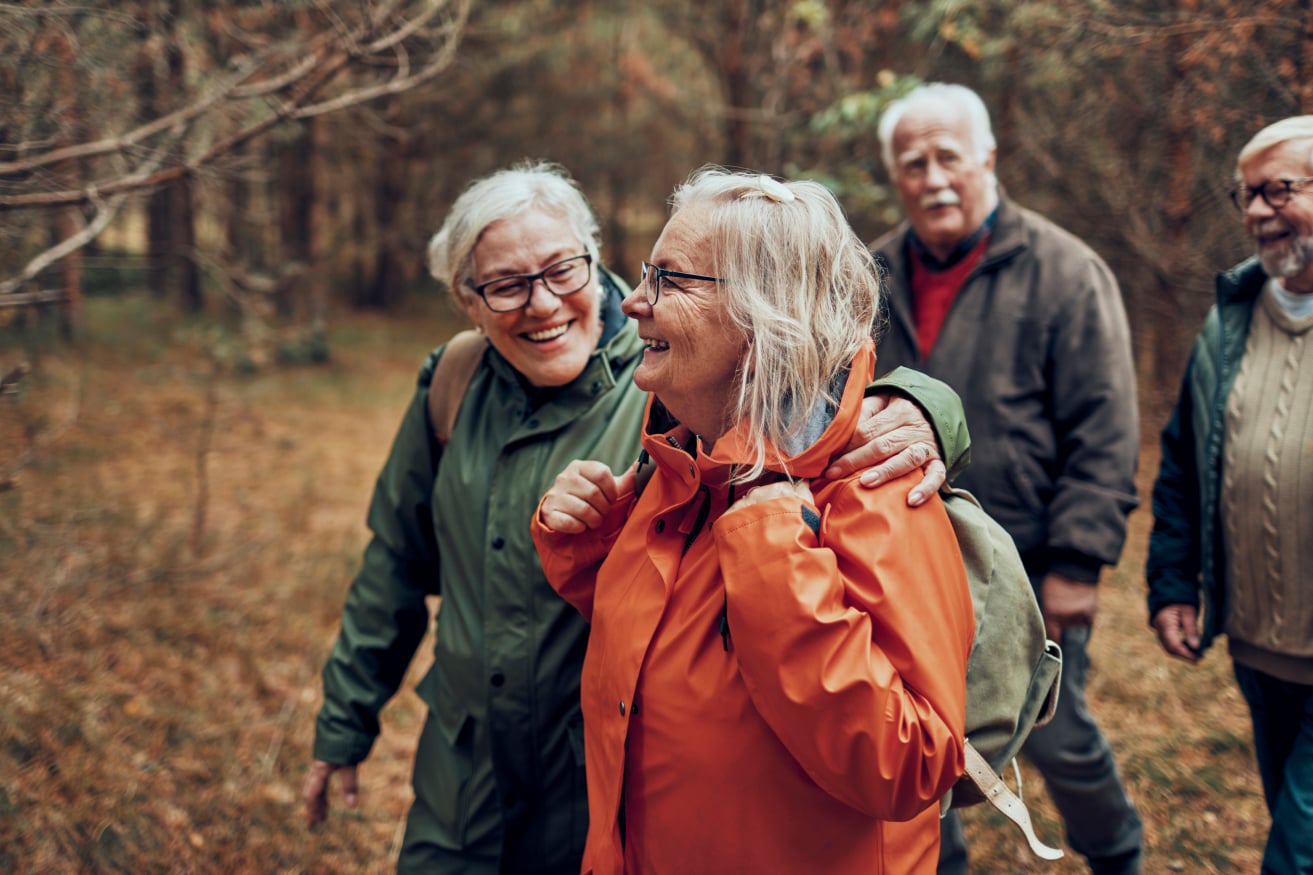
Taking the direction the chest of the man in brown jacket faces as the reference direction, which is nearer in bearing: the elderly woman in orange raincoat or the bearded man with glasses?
the elderly woman in orange raincoat

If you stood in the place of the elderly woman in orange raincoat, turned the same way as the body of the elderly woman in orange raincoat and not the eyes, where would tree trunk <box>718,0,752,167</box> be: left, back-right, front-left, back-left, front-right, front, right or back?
back-right

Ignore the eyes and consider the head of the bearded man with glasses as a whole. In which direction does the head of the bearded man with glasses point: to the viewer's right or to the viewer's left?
to the viewer's left

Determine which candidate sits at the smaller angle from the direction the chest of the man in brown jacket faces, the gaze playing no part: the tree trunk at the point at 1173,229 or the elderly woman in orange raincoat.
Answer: the elderly woman in orange raincoat

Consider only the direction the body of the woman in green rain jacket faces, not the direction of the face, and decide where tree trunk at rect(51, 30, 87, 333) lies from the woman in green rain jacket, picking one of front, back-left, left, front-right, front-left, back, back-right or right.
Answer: back-right

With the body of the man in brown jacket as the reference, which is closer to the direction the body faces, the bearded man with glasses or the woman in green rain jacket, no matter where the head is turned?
the woman in green rain jacket

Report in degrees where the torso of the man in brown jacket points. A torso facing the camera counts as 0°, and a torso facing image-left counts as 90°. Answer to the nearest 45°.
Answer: approximately 45°

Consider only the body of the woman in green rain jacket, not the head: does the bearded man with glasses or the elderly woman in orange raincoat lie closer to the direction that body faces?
the elderly woman in orange raincoat

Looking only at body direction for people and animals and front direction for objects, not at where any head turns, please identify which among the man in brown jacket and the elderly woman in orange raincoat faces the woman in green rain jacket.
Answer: the man in brown jacket

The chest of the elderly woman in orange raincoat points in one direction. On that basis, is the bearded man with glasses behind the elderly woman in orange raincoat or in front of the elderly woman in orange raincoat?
behind
